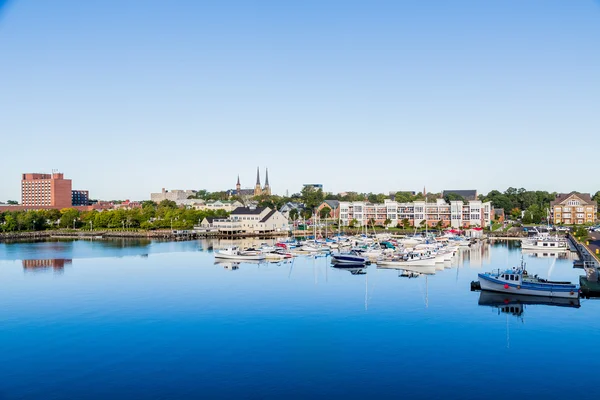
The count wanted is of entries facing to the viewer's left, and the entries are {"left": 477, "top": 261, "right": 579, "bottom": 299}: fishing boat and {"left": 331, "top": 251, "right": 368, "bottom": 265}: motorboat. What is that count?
2

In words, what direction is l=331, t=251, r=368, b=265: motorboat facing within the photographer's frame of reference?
facing to the left of the viewer

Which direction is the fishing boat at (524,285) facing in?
to the viewer's left

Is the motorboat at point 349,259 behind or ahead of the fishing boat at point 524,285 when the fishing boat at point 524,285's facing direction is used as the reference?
ahead

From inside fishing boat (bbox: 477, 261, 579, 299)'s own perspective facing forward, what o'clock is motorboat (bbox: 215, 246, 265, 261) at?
The motorboat is roughly at 1 o'clock from the fishing boat.

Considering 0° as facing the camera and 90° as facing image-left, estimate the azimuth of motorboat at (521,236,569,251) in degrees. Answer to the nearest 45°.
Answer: approximately 90°

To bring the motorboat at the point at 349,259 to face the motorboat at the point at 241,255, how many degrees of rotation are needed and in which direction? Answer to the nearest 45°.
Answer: approximately 45° to its right

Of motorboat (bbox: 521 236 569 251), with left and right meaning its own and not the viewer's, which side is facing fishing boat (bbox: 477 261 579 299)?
left

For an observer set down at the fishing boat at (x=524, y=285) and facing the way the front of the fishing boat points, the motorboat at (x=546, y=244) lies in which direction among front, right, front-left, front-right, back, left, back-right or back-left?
right

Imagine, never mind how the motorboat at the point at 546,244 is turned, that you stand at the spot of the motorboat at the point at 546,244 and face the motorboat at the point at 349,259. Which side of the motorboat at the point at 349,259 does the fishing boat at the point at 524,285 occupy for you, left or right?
left

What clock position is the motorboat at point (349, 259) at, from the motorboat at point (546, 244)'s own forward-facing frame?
the motorboat at point (349, 259) is roughly at 10 o'clock from the motorboat at point (546, 244).

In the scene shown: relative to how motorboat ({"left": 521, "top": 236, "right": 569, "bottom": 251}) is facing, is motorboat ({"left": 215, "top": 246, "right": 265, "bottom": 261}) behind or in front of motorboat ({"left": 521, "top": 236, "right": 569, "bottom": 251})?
in front

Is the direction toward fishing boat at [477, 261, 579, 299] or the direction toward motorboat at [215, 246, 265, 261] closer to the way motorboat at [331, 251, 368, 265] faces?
the motorboat
